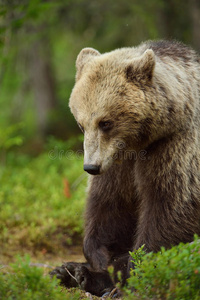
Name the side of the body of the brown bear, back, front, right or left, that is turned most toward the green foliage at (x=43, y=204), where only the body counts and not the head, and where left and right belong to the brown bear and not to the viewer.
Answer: right

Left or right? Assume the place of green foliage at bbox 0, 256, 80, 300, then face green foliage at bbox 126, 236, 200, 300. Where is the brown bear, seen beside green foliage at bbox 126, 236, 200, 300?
left

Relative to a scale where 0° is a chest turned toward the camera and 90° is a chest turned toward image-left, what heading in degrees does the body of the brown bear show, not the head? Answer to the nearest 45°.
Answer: approximately 45°

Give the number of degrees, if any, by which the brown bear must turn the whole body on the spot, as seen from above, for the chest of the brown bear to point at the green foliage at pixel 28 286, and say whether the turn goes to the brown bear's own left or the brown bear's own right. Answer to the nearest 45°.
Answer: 0° — it already faces it
